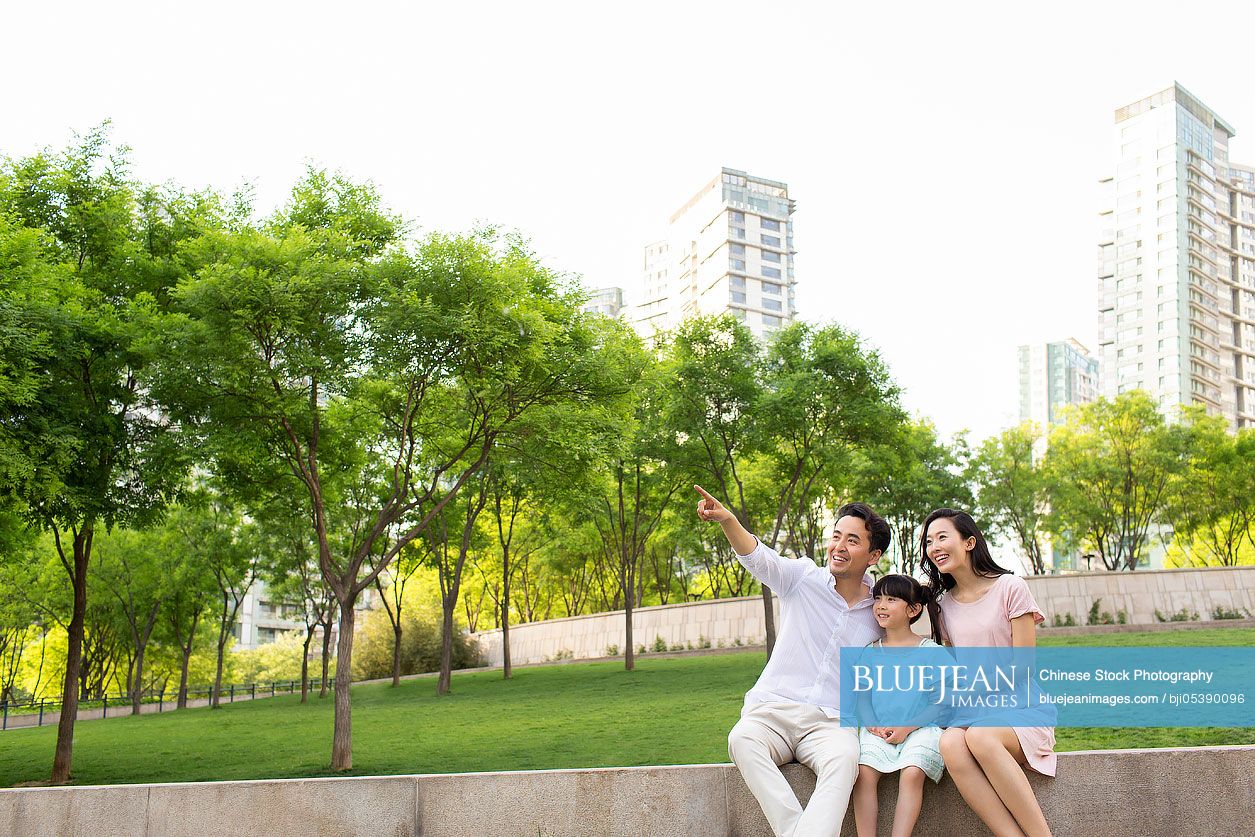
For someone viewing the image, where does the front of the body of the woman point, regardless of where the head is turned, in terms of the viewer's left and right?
facing the viewer and to the left of the viewer

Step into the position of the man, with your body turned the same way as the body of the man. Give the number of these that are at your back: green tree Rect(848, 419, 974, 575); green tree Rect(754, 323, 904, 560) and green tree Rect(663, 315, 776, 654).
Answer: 3

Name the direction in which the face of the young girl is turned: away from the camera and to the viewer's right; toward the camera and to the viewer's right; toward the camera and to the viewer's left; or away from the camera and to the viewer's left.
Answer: toward the camera and to the viewer's left

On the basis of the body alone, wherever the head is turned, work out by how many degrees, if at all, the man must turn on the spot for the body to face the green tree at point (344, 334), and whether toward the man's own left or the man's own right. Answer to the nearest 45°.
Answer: approximately 135° to the man's own right

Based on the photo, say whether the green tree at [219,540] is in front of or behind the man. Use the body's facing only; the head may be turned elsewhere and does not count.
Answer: behind

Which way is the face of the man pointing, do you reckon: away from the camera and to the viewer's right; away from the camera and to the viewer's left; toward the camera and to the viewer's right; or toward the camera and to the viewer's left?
toward the camera and to the viewer's left

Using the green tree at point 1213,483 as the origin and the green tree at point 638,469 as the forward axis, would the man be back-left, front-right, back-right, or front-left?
front-left

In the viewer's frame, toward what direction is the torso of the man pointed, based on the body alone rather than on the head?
toward the camera

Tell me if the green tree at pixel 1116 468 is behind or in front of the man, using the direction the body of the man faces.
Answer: behind

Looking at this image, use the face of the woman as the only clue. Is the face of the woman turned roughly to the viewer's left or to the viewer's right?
to the viewer's left

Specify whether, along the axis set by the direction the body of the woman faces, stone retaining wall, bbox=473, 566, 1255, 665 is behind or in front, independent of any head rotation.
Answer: behind

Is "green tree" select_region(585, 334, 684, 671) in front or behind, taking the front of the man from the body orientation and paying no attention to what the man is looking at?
behind
